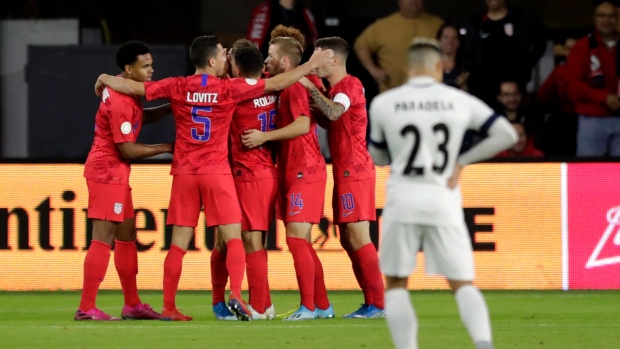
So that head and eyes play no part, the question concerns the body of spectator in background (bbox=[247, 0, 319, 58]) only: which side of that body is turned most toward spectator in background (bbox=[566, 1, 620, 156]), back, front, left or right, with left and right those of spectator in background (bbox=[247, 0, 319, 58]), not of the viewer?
left

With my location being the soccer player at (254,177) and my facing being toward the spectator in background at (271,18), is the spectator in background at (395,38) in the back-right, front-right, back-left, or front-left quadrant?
front-right

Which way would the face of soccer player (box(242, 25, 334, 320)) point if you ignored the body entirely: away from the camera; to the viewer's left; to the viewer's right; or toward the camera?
to the viewer's left

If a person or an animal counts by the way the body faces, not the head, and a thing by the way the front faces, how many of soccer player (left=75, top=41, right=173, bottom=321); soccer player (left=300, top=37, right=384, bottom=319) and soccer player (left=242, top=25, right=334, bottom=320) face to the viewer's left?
2

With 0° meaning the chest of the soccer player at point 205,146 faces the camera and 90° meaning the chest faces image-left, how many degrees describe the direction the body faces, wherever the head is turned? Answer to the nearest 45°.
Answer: approximately 180°

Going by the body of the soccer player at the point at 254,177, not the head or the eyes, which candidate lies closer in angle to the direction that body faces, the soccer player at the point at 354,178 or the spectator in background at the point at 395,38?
the spectator in background

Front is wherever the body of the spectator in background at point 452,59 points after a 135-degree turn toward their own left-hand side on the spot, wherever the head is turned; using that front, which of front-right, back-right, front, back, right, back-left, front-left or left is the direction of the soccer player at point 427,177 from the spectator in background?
back-right

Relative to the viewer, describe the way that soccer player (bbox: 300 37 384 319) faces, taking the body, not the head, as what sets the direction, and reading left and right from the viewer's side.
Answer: facing to the left of the viewer

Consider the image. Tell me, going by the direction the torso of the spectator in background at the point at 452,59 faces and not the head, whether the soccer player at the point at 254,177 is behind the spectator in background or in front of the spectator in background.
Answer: in front

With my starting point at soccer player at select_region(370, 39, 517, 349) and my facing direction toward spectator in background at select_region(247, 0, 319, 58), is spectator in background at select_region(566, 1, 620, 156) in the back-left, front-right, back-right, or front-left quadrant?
front-right

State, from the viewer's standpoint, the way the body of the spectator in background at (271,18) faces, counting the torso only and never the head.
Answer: toward the camera

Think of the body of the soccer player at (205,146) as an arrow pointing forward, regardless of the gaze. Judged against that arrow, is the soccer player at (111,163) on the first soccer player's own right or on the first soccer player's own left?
on the first soccer player's own left
